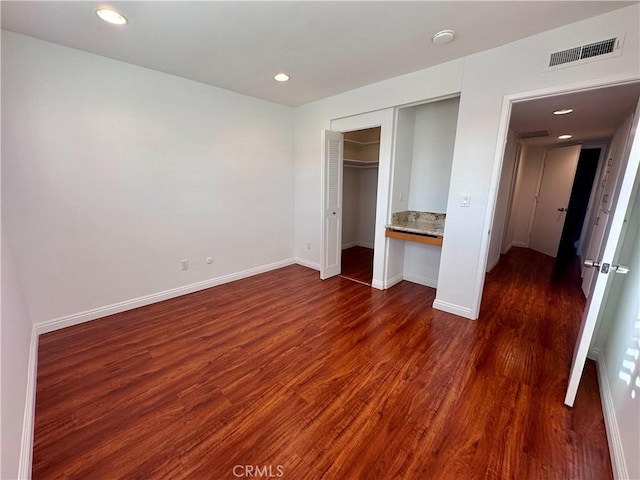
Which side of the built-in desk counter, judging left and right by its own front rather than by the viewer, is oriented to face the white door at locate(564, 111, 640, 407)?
left

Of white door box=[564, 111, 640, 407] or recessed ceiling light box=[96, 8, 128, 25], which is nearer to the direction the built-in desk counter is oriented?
the recessed ceiling light

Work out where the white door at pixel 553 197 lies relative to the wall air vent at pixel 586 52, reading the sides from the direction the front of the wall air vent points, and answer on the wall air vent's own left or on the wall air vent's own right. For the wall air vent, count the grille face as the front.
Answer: on the wall air vent's own right

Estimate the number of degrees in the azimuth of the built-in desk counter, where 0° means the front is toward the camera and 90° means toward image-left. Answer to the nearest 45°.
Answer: approximately 45°

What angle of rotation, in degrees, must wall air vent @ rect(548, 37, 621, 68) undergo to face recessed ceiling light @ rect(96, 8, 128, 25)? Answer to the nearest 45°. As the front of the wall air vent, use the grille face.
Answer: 0° — it already faces it

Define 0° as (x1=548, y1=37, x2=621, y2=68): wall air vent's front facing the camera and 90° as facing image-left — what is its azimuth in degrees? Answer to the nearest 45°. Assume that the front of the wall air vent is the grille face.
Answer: approximately 45°

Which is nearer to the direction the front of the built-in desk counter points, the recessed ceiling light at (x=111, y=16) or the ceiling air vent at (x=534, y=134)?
the recessed ceiling light

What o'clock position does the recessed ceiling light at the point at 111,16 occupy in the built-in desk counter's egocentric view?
The recessed ceiling light is roughly at 12 o'clock from the built-in desk counter.

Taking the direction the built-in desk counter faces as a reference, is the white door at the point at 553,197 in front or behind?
behind
